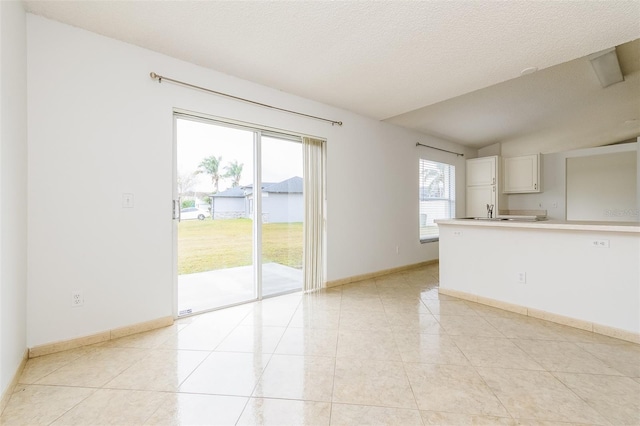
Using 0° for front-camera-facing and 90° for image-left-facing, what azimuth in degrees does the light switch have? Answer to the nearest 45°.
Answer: approximately 0°

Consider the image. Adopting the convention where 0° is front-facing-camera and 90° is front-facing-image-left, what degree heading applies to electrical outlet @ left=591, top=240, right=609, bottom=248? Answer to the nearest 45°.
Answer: approximately 0°

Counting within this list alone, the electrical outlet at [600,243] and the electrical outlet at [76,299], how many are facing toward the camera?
2

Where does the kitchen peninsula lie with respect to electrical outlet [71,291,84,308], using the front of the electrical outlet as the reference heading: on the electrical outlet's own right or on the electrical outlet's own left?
on the electrical outlet's own left

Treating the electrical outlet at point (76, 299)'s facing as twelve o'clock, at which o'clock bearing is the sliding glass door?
The sliding glass door is roughly at 9 o'clock from the electrical outlet.

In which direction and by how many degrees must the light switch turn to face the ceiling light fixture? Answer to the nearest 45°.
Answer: approximately 45° to its left

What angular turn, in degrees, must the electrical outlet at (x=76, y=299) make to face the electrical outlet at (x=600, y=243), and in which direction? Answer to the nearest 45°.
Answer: approximately 45° to its left
